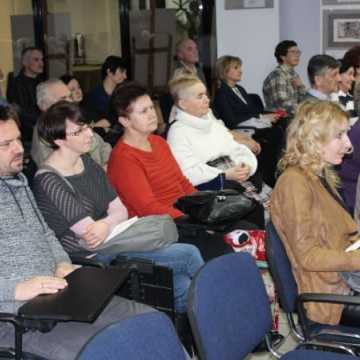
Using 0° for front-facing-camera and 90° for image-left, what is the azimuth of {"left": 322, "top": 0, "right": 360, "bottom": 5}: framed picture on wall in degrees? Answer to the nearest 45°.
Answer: approximately 0°
